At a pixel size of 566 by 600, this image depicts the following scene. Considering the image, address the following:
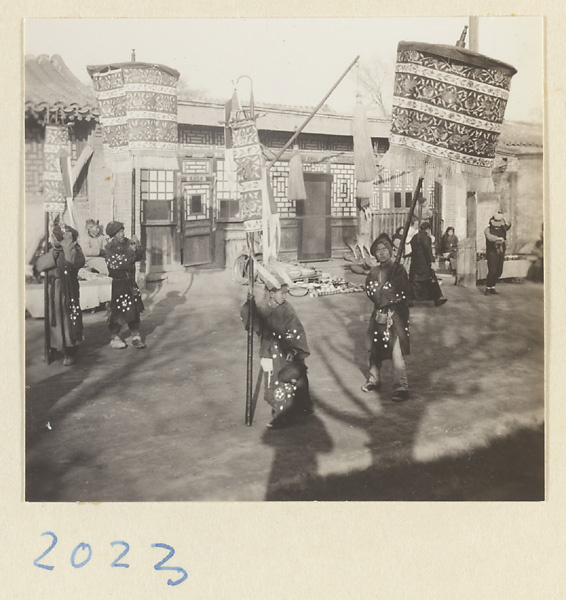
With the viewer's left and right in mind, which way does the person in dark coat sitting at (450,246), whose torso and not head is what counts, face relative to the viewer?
facing the viewer

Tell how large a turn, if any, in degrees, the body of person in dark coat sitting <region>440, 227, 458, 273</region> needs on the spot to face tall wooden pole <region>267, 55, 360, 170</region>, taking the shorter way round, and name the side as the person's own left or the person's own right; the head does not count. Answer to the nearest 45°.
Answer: approximately 45° to the person's own right

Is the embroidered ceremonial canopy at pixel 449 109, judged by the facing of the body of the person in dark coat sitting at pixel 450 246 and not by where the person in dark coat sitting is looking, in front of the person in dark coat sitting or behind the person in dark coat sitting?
in front

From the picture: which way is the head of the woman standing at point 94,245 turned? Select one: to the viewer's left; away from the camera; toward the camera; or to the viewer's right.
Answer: toward the camera

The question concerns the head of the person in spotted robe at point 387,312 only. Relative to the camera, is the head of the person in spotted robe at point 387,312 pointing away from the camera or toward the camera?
toward the camera

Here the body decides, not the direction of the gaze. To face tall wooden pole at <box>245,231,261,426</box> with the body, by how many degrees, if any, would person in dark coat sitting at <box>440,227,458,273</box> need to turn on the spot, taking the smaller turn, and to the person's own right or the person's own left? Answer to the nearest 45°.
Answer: approximately 45° to the person's own right

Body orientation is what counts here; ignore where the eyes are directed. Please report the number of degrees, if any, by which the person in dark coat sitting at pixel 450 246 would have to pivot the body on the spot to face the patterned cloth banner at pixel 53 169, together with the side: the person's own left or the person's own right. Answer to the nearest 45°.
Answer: approximately 45° to the person's own right

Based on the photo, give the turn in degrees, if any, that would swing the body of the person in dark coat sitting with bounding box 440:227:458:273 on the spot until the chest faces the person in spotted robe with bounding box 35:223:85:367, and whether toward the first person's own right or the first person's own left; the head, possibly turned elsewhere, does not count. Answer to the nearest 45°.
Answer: approximately 45° to the first person's own right
